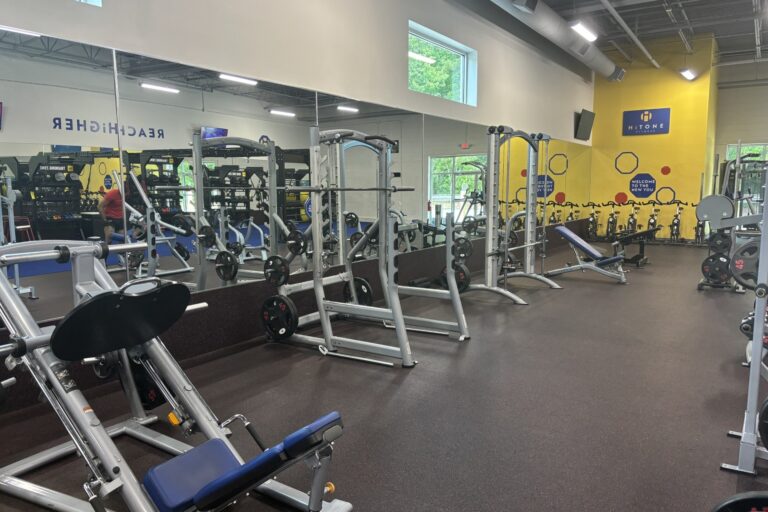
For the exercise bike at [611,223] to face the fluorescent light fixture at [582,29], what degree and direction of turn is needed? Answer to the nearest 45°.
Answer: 0° — it already faces it

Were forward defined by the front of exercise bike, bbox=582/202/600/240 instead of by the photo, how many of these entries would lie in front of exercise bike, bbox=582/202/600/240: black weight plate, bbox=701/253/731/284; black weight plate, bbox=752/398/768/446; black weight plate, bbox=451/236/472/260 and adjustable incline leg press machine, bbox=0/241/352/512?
4

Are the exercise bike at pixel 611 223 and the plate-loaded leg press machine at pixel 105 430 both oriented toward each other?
no

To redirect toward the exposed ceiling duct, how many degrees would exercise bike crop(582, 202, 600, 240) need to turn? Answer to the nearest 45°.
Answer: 0° — it already faces it

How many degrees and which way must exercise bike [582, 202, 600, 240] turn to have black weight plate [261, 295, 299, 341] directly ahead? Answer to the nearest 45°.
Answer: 0° — it already faces it

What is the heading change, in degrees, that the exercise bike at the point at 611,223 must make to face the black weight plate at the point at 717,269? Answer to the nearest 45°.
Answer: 0° — it already faces it

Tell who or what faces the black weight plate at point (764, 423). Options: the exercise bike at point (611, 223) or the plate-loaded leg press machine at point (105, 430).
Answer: the exercise bike

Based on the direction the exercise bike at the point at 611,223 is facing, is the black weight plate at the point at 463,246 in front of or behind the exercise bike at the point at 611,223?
in front

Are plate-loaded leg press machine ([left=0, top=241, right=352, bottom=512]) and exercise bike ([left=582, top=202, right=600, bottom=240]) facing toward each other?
no

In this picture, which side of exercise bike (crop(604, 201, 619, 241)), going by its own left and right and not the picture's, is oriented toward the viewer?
front

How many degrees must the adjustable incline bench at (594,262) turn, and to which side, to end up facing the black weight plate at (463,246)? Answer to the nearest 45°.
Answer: approximately 135° to its right

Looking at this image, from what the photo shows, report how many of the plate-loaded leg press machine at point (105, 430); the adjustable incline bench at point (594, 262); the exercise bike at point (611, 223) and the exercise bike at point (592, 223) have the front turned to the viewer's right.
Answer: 1

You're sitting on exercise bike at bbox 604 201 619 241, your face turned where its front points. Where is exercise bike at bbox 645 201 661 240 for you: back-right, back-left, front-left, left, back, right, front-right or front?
left

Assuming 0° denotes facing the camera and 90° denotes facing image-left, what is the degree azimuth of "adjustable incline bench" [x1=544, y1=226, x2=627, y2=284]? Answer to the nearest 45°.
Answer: approximately 270°

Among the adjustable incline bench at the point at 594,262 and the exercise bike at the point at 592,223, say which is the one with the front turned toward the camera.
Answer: the exercise bike

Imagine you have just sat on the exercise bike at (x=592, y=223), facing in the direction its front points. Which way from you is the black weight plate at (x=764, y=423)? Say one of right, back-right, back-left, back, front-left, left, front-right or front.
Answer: front

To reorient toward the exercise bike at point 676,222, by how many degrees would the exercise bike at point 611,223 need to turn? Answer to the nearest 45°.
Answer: approximately 90° to its left

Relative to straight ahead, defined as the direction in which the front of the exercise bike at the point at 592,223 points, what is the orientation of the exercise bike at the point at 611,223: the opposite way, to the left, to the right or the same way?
the same way
